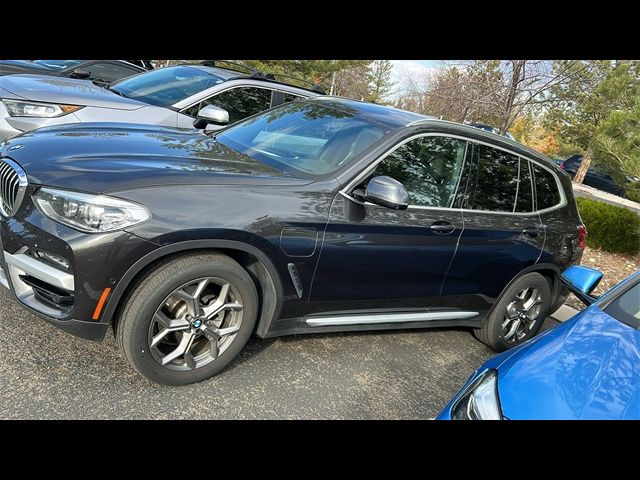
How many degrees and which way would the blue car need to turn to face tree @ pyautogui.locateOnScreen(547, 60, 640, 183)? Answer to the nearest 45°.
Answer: approximately 135° to its right

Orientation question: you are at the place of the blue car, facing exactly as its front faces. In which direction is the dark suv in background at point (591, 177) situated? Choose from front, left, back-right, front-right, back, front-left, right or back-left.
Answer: back-right

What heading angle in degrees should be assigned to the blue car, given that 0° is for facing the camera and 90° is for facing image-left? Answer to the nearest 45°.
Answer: approximately 45°

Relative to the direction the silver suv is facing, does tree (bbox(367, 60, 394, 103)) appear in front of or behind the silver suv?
behind

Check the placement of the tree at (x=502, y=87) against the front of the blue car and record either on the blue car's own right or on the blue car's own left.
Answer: on the blue car's own right

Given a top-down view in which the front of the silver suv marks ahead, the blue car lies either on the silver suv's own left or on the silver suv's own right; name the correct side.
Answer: on the silver suv's own left

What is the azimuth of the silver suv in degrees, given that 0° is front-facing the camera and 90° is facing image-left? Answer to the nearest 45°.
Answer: approximately 45°

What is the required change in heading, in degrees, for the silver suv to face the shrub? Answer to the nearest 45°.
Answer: approximately 135° to its left

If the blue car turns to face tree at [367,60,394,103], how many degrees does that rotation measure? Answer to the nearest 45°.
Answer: approximately 90° to its right
